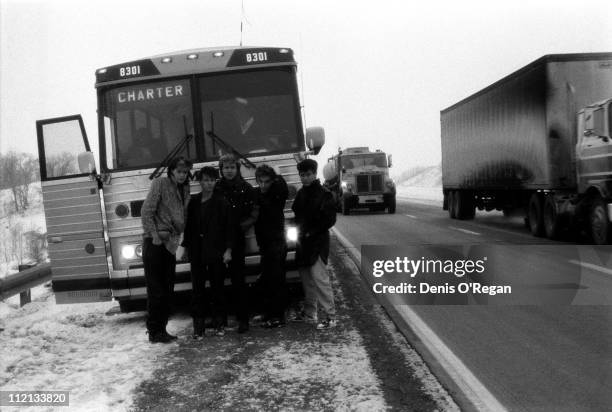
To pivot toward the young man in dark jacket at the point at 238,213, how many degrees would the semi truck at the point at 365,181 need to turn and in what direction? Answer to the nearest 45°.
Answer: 0° — it already faces them

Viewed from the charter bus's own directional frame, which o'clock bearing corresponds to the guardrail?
The guardrail is roughly at 4 o'clock from the charter bus.

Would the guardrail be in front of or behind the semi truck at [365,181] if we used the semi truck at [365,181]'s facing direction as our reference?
in front

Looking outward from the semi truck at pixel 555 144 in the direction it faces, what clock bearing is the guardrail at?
The guardrail is roughly at 3 o'clock from the semi truck.

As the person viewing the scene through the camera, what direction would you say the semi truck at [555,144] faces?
facing the viewer and to the right of the viewer

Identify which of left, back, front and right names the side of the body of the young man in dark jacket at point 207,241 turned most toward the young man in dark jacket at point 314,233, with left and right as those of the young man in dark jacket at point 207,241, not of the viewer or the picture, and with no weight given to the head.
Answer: left

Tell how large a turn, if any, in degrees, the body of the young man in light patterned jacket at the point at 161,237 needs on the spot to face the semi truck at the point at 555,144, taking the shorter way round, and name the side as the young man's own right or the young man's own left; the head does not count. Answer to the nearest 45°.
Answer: approximately 90° to the young man's own left

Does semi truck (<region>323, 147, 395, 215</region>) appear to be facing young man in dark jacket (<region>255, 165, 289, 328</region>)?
yes

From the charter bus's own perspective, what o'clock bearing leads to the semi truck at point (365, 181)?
The semi truck is roughly at 7 o'clock from the charter bus.

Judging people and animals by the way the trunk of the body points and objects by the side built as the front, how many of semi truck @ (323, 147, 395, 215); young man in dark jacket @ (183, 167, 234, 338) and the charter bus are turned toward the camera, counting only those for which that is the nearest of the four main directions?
3
